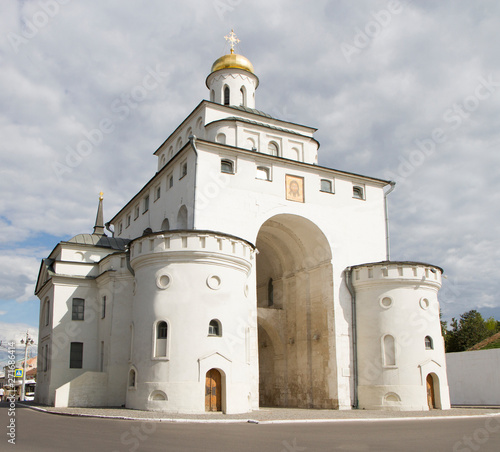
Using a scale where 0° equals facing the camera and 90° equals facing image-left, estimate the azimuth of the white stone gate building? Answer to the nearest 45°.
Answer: approximately 315°
